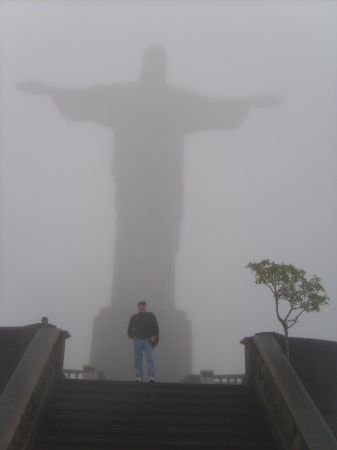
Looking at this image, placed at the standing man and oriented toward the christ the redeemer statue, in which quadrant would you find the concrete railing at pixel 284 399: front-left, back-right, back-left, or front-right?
back-right

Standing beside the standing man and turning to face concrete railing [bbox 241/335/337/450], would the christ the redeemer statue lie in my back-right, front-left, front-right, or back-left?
back-left

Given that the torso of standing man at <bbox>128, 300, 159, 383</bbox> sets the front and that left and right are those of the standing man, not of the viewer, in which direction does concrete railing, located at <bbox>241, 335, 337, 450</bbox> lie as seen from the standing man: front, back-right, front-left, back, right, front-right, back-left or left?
front-left

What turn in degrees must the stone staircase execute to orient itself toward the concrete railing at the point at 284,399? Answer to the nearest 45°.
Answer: approximately 90° to its left

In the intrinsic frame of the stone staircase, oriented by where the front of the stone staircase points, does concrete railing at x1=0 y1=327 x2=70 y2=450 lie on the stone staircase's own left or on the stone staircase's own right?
on the stone staircase's own right

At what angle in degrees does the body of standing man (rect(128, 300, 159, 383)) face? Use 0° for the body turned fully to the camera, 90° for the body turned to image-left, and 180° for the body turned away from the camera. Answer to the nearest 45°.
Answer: approximately 0°

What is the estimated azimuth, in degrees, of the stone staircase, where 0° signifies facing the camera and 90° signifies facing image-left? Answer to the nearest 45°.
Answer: approximately 0°
